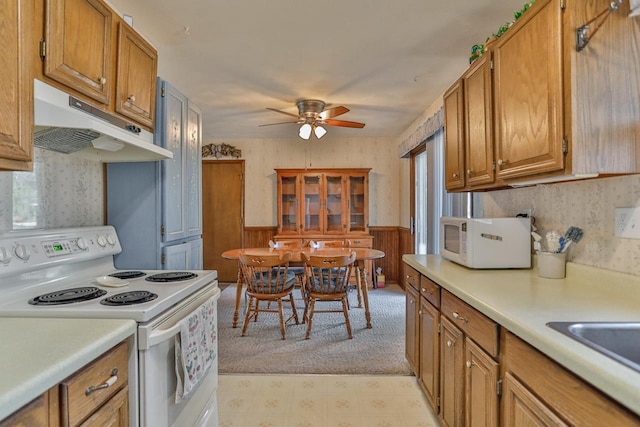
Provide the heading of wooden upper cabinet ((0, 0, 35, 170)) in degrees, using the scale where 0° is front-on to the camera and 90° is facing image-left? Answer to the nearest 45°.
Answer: approximately 315°

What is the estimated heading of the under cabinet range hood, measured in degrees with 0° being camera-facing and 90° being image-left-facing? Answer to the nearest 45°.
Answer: approximately 315°

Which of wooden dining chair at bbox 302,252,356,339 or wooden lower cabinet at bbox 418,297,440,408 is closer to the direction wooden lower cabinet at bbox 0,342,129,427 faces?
the wooden lower cabinet

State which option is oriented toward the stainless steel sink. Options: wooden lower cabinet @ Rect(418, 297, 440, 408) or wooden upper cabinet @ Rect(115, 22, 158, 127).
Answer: the wooden upper cabinet

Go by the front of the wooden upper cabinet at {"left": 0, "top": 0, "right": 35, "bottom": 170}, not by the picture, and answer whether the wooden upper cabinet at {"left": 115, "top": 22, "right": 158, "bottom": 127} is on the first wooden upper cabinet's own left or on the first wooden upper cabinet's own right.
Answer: on the first wooden upper cabinet's own left

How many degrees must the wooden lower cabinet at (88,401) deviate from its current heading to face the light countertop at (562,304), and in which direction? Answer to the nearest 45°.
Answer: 0° — it already faces it

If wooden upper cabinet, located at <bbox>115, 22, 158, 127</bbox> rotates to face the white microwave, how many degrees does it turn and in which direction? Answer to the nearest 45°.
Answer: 0° — it already faces it

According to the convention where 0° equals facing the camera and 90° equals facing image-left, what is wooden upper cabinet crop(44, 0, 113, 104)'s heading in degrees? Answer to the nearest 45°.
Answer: approximately 315°

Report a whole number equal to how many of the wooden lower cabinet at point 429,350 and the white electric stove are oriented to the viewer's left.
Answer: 1
